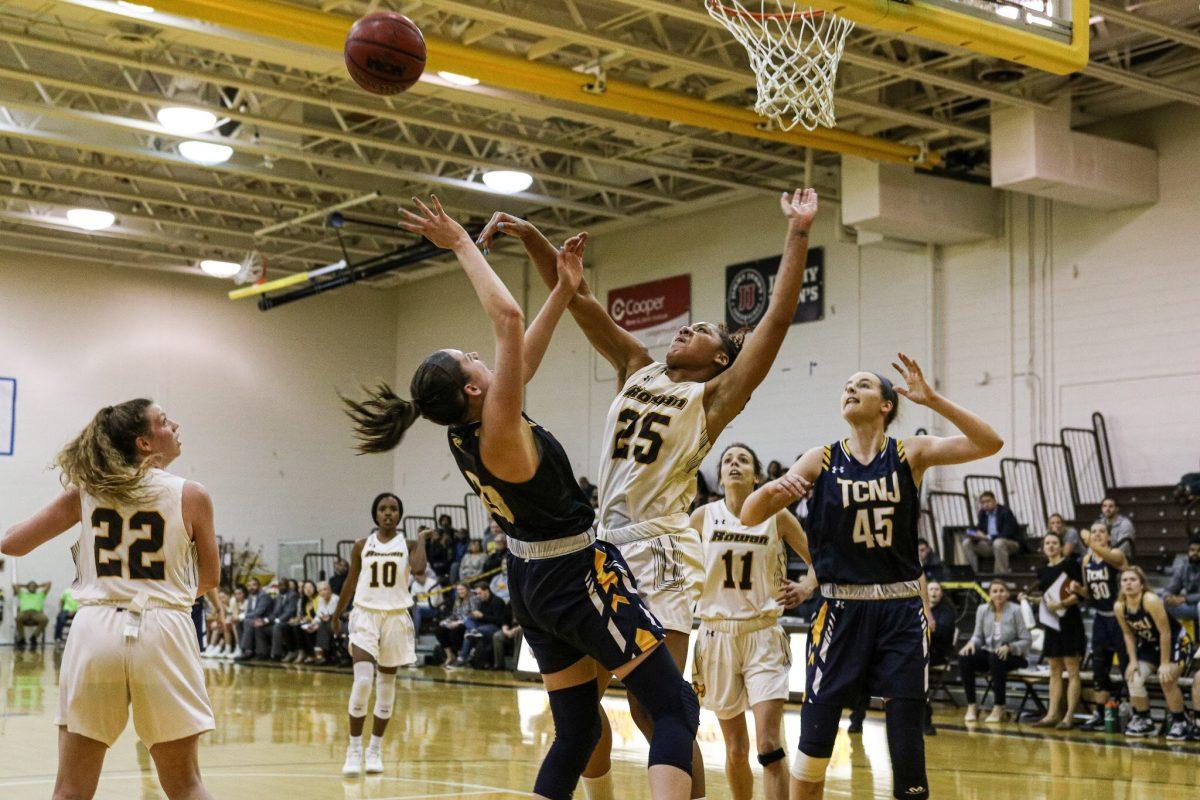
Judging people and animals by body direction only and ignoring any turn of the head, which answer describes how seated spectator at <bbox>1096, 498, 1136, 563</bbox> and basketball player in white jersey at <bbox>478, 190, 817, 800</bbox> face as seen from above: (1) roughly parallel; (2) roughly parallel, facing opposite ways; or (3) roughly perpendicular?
roughly parallel

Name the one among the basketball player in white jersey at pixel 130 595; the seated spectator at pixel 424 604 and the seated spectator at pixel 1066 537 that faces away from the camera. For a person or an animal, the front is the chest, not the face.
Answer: the basketball player in white jersey

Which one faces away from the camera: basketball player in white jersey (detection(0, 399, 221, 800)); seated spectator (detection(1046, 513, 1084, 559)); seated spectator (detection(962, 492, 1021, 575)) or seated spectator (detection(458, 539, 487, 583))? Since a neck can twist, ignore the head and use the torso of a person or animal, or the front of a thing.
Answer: the basketball player in white jersey

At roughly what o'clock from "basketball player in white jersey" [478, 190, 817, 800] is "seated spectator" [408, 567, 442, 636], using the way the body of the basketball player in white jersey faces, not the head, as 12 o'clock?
The seated spectator is roughly at 4 o'clock from the basketball player in white jersey.

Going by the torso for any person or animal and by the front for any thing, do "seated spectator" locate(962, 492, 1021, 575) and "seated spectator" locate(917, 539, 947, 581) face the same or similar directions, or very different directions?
same or similar directions

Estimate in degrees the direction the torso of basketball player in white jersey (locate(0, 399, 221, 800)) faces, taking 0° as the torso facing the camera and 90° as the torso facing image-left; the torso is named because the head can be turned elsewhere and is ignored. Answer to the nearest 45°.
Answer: approximately 180°

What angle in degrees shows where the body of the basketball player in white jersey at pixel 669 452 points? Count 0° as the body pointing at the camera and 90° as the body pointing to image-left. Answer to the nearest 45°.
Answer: approximately 45°

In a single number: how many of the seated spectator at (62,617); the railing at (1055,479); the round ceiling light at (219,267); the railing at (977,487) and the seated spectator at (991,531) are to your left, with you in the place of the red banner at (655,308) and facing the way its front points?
3

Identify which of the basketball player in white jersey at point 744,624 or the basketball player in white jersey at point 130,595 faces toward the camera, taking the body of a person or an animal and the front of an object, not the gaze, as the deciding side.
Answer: the basketball player in white jersey at point 744,624

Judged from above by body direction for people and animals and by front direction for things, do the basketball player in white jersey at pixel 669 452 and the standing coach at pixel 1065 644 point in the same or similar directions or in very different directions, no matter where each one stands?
same or similar directions

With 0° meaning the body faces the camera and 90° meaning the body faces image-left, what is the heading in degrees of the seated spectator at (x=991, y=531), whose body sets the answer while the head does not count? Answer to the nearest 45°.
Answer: approximately 45°

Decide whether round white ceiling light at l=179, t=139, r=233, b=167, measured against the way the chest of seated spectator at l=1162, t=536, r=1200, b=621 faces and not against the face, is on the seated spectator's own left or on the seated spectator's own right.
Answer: on the seated spectator's own right

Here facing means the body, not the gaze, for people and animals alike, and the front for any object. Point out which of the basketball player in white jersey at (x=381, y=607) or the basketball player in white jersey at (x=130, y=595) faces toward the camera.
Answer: the basketball player in white jersey at (x=381, y=607)

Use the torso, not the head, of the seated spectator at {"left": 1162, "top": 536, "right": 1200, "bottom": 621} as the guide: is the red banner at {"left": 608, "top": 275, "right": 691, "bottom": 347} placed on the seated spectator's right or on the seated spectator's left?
on the seated spectator's right

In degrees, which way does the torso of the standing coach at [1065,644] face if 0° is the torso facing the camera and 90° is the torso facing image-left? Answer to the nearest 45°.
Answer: approximately 45°

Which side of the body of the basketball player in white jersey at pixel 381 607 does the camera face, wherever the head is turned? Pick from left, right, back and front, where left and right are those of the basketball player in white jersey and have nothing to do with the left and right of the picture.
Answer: front

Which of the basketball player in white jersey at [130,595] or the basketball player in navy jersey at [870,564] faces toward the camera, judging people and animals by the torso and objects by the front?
the basketball player in navy jersey
